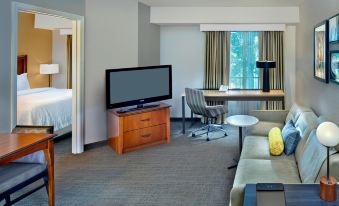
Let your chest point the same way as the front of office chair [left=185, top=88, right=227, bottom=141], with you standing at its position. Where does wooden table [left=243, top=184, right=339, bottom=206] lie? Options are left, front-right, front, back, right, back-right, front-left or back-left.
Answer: back-right

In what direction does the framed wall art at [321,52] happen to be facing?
to the viewer's left

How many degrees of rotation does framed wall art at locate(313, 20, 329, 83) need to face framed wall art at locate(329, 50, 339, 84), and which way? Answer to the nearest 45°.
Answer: approximately 90° to its left

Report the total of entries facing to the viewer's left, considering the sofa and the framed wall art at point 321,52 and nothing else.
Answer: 2

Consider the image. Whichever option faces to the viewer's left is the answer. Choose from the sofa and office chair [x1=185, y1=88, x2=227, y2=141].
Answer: the sofa

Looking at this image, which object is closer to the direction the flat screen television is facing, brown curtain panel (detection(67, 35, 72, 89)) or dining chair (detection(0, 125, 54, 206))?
the dining chair

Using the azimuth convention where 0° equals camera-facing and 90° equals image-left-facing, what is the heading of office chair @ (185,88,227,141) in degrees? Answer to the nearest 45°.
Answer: approximately 225°

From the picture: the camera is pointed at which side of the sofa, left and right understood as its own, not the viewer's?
left

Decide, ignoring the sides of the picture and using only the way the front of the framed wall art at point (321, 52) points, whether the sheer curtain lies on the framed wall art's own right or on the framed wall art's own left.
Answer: on the framed wall art's own right

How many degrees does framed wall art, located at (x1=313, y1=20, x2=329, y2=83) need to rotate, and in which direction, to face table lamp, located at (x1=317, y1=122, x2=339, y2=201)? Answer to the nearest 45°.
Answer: approximately 90° to its left
